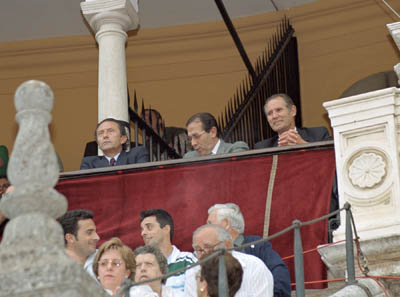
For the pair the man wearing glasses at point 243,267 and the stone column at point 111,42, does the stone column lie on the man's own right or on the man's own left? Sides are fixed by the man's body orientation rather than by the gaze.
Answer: on the man's own right

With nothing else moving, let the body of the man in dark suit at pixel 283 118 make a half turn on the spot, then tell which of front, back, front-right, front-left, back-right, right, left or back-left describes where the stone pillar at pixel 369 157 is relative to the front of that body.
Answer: right

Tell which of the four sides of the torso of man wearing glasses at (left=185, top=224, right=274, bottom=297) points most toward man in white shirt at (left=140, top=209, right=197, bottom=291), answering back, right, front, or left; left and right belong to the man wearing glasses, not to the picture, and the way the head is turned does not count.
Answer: right

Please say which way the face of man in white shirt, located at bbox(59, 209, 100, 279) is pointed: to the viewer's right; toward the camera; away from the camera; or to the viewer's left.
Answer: to the viewer's right

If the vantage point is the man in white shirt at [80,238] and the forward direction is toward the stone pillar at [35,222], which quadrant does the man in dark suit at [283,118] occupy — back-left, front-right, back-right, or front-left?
back-left
